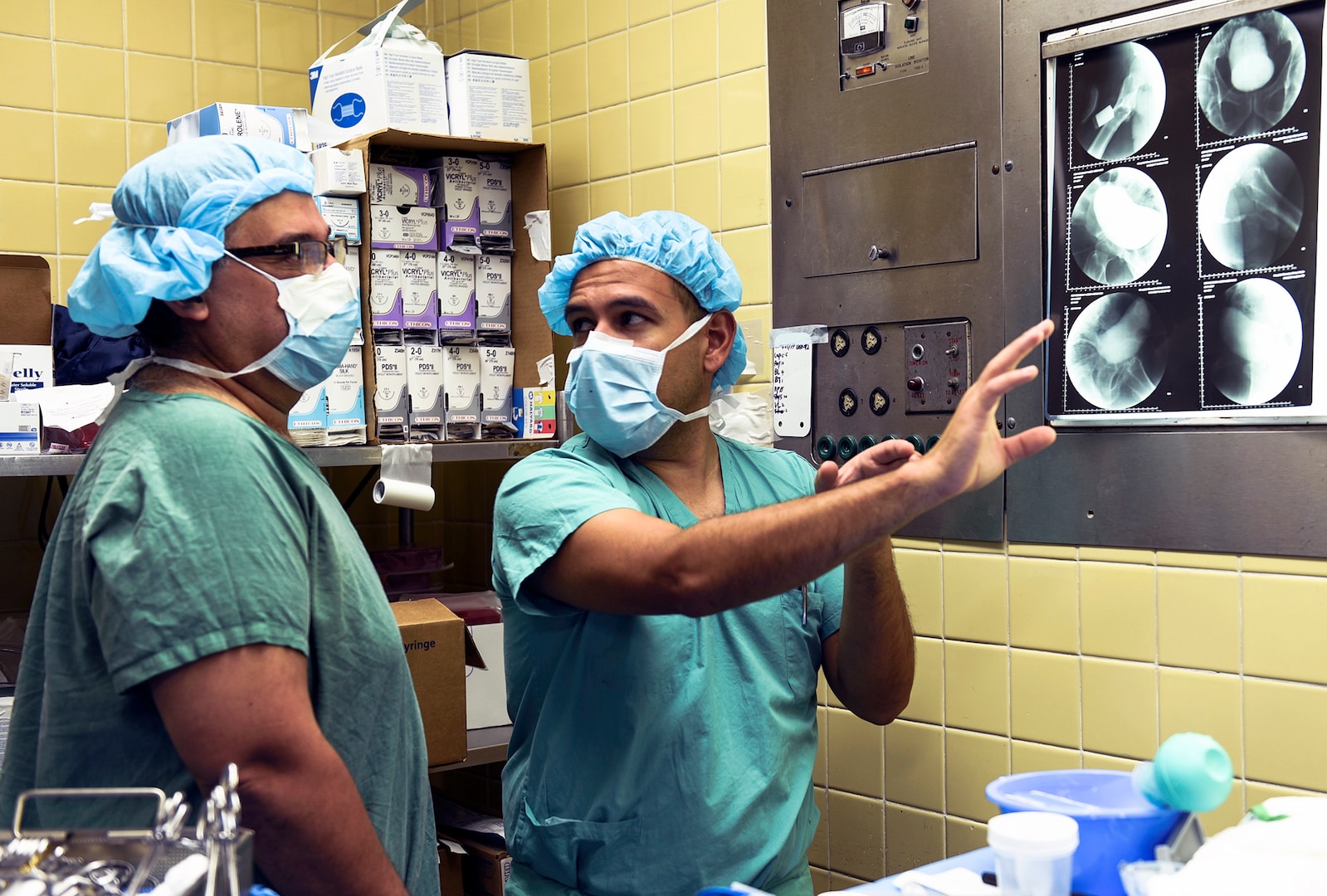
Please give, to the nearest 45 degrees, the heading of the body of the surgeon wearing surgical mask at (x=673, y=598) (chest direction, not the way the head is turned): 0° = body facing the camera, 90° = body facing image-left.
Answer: approximately 315°

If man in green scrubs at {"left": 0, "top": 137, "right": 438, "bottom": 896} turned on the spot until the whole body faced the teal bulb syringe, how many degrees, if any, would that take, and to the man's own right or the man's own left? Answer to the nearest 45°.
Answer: approximately 45° to the man's own right

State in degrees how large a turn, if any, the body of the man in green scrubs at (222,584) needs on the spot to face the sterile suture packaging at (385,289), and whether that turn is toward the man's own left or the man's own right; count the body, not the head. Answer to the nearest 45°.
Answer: approximately 90° to the man's own left

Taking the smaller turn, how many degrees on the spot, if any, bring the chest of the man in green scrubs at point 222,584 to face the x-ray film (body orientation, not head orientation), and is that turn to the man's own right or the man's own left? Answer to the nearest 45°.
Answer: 0° — they already face it

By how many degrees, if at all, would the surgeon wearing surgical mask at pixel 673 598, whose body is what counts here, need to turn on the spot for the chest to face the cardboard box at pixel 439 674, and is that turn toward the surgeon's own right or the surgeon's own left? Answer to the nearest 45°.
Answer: approximately 180°

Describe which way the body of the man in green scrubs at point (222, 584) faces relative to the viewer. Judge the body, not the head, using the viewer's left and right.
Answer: facing to the right of the viewer

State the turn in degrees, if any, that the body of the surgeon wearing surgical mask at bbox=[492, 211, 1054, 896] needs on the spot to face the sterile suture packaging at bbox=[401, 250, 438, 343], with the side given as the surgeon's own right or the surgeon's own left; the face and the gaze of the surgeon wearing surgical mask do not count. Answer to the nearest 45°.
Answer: approximately 180°

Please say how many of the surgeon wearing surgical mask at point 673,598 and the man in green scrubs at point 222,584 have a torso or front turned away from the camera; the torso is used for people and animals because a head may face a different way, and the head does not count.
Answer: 0

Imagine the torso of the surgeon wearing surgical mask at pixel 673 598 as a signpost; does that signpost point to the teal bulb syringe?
yes

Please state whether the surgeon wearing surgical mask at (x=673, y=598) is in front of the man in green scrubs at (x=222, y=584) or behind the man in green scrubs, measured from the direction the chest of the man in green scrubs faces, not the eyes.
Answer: in front

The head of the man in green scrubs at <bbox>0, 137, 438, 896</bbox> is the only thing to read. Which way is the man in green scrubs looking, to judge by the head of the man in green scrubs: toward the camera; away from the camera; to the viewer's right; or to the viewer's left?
to the viewer's right

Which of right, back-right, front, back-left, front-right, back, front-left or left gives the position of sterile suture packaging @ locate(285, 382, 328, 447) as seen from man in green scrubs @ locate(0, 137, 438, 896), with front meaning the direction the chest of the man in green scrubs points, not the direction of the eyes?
left

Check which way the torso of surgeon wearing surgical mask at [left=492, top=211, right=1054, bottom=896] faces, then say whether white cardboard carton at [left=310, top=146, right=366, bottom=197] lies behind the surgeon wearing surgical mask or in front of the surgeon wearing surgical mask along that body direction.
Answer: behind
